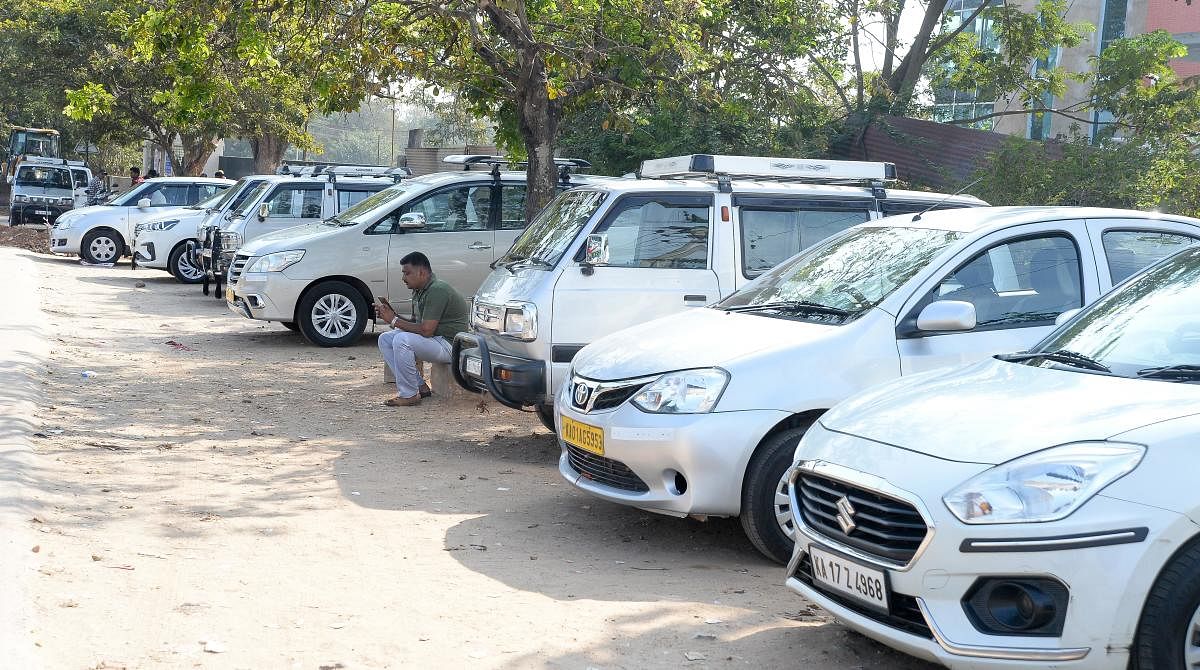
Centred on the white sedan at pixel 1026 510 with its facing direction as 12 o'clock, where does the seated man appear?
The seated man is roughly at 3 o'clock from the white sedan.

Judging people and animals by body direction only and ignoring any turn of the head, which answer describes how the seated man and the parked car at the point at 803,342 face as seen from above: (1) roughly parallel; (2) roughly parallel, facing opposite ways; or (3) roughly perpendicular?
roughly parallel

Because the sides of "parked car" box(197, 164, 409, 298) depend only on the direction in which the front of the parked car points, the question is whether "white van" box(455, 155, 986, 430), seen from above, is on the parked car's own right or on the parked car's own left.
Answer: on the parked car's own left

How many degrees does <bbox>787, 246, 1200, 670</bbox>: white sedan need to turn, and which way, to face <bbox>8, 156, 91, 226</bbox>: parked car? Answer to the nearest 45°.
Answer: approximately 90° to its right

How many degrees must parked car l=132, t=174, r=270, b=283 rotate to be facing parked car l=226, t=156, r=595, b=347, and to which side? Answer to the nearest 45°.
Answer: approximately 45° to its left

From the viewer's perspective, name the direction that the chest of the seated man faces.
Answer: to the viewer's left

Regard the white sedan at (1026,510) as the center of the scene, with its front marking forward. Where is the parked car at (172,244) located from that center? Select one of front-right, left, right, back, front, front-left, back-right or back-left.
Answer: right

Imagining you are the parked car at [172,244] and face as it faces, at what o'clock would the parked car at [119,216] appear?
the parked car at [119,216] is roughly at 4 o'clock from the parked car at [172,244].

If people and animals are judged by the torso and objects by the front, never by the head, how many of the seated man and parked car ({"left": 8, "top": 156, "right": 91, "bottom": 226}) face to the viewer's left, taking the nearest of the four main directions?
1

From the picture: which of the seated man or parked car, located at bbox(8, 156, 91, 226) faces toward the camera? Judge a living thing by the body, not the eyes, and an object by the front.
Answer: the parked car

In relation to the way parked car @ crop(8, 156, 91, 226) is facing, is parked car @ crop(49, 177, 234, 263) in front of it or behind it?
in front

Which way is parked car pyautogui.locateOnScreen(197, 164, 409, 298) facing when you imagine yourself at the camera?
facing the viewer and to the left of the viewer

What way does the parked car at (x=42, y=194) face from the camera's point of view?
toward the camera

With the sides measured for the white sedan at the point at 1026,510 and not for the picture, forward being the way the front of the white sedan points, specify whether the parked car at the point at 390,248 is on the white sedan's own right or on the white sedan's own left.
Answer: on the white sedan's own right

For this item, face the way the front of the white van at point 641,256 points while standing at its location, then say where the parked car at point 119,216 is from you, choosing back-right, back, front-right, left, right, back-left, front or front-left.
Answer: right
